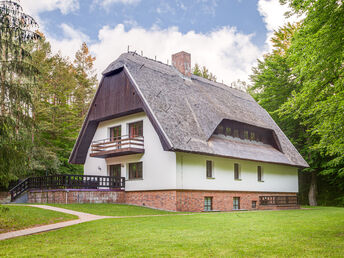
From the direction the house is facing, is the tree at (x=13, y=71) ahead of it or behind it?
ahead

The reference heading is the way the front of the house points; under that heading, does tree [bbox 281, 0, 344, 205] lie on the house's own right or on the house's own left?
on the house's own left

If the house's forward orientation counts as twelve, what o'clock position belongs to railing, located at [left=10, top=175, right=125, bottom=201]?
The railing is roughly at 1 o'clock from the house.

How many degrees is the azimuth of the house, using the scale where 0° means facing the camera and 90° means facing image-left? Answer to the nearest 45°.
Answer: approximately 45°
